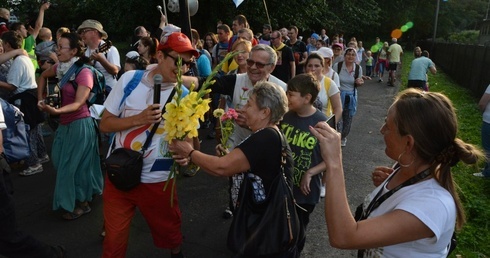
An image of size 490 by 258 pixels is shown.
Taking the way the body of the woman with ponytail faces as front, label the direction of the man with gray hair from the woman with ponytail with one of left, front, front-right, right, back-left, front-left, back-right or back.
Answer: front-right

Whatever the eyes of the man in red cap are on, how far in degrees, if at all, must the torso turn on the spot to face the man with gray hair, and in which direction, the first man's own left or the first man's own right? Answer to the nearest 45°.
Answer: approximately 90° to the first man's own left

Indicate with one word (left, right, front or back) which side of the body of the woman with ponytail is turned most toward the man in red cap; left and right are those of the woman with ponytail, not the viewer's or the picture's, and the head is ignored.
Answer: front

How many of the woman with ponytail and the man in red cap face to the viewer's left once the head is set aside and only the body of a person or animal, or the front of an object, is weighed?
1

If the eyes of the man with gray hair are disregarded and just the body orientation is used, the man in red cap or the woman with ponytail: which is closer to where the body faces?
the man in red cap

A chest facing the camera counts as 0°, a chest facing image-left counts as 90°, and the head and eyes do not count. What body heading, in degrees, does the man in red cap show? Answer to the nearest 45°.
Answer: approximately 315°

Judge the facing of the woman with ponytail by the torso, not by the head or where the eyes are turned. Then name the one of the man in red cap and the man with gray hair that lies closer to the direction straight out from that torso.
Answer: the man in red cap

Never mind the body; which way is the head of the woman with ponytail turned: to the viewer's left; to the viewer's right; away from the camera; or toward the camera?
to the viewer's left

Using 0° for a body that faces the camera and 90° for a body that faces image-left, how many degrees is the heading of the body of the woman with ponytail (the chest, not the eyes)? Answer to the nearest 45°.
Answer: approximately 90°

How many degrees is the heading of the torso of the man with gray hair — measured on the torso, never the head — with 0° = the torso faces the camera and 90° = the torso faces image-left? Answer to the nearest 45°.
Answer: approximately 45°

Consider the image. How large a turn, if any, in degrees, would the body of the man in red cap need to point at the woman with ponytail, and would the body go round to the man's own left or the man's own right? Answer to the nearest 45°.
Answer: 0° — they already face them

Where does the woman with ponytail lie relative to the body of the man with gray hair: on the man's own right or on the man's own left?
on the man's own left

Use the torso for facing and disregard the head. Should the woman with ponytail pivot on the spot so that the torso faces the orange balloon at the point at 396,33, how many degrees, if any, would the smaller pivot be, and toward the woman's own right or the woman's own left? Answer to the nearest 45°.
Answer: approximately 90° to the woman's own right

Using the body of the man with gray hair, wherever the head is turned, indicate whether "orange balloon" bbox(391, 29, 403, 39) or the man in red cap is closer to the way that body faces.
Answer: the man in red cap
